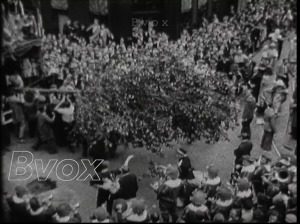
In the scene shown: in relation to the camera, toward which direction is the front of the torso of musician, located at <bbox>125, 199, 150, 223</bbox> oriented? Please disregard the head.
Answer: away from the camera

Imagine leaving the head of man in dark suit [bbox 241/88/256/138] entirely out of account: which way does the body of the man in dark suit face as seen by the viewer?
to the viewer's left

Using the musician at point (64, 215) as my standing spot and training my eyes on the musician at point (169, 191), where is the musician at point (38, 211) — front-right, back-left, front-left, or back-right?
back-left

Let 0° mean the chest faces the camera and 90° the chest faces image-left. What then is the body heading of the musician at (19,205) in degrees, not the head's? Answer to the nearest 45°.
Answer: approximately 225°

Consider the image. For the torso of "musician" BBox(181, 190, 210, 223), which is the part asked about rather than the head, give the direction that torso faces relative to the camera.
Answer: away from the camera

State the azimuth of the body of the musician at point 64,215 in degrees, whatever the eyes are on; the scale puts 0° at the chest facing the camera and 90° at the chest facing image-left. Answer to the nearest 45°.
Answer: approximately 180°

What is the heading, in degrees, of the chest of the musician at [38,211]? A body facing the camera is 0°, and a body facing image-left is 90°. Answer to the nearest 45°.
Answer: approximately 180°
